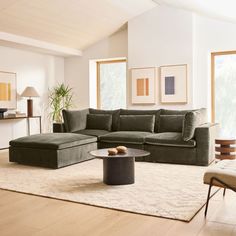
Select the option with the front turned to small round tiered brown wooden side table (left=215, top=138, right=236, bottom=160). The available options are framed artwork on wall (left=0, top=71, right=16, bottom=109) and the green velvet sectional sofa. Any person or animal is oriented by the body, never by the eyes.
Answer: the framed artwork on wall

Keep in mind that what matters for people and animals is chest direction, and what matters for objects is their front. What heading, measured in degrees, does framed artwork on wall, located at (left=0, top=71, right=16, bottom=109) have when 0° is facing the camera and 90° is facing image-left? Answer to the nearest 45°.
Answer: approximately 315°

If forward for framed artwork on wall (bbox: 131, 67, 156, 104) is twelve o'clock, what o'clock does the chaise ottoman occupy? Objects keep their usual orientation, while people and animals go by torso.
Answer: The chaise ottoman is roughly at 1 o'clock from the framed artwork on wall.

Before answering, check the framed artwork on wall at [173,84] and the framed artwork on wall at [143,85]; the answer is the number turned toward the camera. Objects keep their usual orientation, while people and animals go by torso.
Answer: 2

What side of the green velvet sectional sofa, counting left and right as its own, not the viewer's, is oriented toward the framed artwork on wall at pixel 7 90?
right

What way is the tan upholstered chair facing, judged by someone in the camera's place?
facing to the left of the viewer

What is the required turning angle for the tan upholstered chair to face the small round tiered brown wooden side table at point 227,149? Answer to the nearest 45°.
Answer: approximately 90° to its right

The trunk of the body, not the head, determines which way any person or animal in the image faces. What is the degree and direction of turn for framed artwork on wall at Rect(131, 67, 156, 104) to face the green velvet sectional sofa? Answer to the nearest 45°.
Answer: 0° — it already faces it

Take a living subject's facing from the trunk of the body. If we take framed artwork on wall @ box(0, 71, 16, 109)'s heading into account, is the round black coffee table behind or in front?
in front

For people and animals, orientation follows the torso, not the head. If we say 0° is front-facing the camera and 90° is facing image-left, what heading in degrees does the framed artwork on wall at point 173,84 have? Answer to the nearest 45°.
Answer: approximately 0°

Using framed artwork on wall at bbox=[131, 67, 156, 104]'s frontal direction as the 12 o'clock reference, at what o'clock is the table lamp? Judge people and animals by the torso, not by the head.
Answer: The table lamp is roughly at 3 o'clock from the framed artwork on wall.
